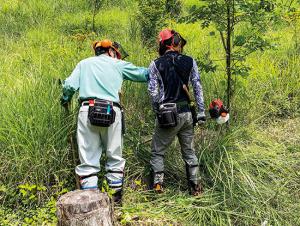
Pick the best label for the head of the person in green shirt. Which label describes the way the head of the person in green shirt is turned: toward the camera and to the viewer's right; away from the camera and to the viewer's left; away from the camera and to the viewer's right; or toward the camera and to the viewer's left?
away from the camera and to the viewer's right

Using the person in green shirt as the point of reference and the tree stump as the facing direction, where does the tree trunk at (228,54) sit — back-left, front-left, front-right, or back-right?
back-left

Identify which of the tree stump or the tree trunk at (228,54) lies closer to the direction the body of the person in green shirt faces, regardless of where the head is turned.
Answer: the tree trunk

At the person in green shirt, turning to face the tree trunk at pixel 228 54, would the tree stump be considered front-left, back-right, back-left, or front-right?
back-right

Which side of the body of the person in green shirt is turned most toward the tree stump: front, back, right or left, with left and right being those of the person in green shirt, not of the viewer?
back

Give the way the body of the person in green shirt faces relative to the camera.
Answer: away from the camera

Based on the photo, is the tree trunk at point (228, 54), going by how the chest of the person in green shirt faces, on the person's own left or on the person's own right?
on the person's own right
